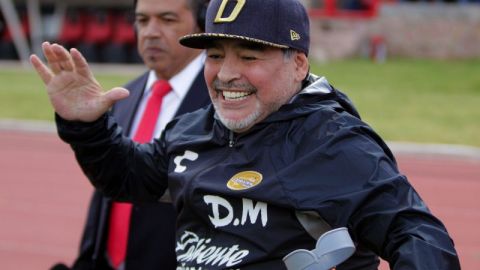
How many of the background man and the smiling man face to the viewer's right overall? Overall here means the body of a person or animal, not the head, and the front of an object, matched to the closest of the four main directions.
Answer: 0

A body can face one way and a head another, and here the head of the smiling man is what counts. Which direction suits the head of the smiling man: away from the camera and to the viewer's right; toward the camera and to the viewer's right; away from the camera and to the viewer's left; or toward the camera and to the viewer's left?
toward the camera and to the viewer's left

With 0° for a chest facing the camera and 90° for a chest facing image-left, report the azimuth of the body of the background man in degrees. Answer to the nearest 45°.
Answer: approximately 45°

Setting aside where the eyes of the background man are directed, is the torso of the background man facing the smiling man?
no

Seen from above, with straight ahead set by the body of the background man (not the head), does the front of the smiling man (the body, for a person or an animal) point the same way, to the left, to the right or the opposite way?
the same way

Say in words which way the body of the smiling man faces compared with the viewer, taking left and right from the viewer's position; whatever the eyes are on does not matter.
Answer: facing the viewer and to the left of the viewer

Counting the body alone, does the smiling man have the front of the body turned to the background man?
no
